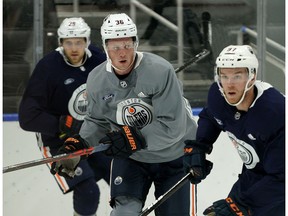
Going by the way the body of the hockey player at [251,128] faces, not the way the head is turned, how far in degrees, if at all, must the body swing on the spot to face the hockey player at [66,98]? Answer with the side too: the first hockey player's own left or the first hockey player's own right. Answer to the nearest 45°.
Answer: approximately 90° to the first hockey player's own right

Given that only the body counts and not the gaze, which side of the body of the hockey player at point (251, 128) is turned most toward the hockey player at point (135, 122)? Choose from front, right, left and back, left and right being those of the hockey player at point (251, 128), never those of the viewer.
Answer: right

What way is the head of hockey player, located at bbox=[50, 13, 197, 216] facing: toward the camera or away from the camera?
toward the camera

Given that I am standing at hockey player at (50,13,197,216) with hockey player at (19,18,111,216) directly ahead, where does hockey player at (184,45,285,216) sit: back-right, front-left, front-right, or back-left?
back-right

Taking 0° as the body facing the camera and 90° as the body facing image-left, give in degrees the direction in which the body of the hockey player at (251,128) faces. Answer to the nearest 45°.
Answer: approximately 45°
